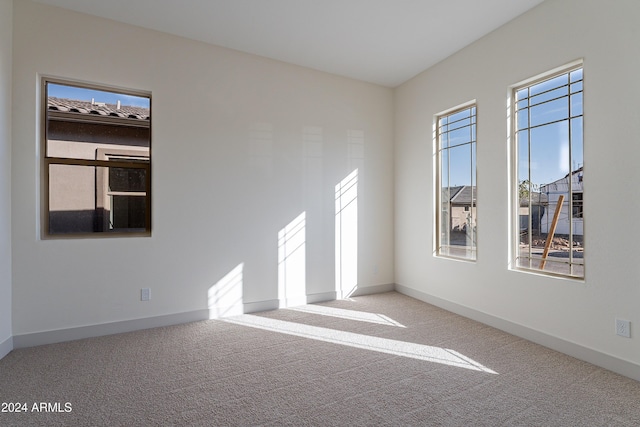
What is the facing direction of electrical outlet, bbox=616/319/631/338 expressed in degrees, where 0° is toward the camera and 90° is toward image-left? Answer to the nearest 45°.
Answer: approximately 45°
